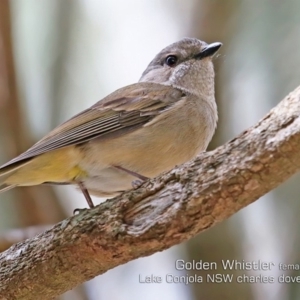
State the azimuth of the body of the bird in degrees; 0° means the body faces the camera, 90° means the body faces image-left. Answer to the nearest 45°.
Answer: approximately 270°
